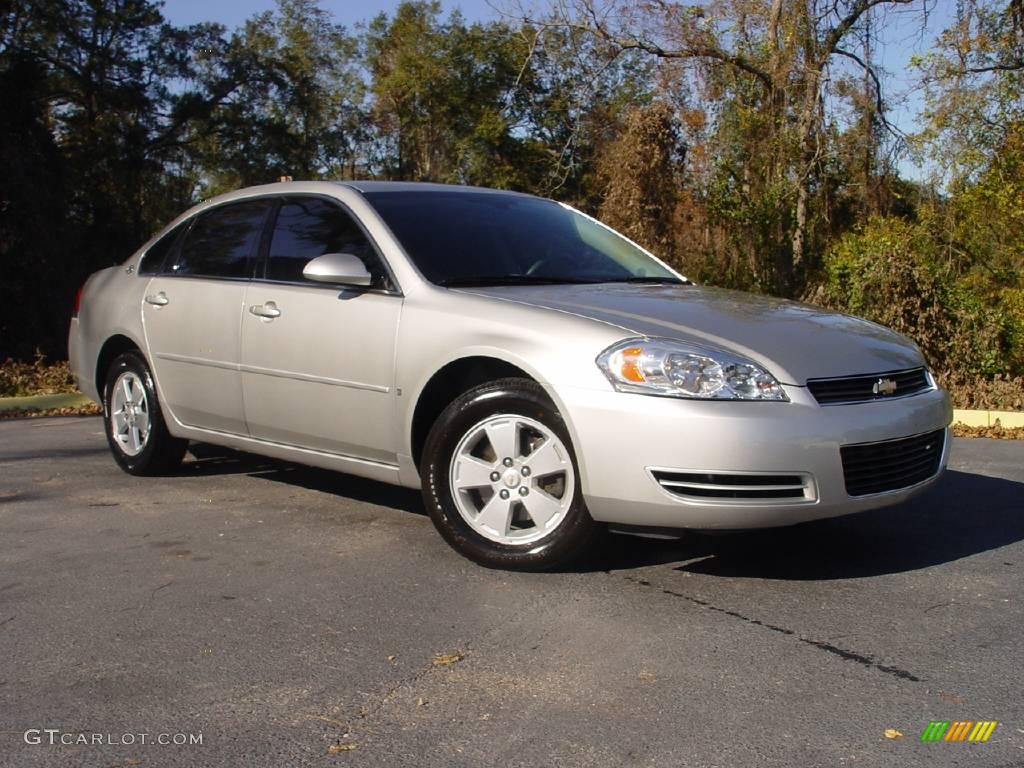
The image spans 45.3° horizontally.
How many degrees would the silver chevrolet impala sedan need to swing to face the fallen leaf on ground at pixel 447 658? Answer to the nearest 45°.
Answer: approximately 45° to its right

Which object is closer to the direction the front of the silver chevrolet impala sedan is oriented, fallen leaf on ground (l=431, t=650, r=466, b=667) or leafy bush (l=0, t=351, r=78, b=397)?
the fallen leaf on ground

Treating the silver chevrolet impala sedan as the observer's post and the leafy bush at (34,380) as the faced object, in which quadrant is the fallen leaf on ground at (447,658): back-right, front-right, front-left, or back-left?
back-left

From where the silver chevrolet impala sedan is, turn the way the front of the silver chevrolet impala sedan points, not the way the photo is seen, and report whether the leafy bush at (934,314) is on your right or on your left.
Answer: on your left

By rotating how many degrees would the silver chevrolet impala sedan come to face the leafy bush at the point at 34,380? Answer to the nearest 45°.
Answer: approximately 180°

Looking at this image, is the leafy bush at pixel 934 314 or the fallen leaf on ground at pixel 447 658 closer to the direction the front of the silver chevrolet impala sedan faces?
the fallen leaf on ground

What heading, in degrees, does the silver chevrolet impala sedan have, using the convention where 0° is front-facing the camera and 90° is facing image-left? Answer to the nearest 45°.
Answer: approximately 315°
